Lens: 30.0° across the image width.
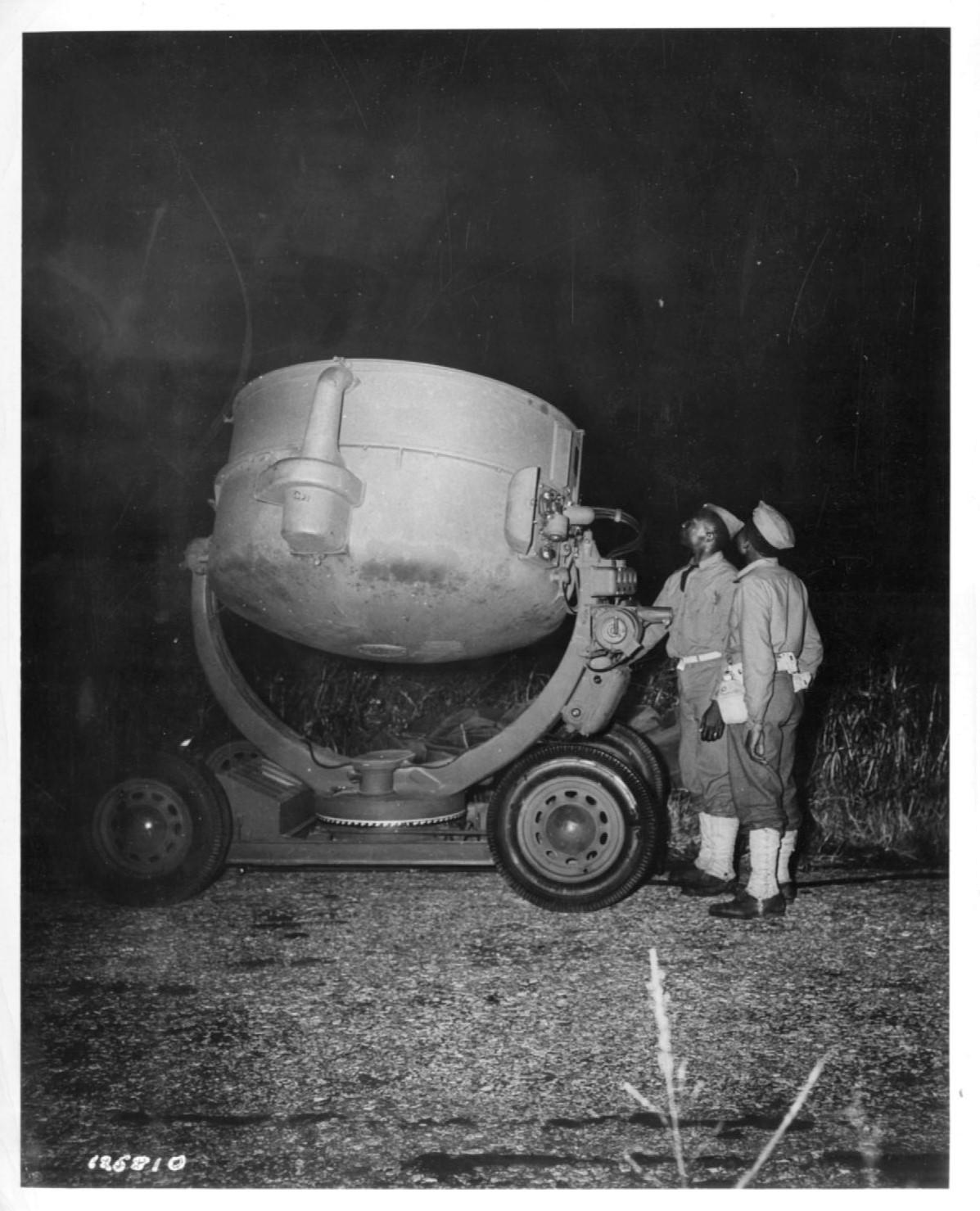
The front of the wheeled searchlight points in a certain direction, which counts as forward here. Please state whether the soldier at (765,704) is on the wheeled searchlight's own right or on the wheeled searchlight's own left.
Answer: on the wheeled searchlight's own right

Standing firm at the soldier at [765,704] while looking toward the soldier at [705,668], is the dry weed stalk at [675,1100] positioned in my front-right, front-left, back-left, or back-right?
back-left

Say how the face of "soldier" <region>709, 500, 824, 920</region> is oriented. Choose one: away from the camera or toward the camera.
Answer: away from the camera

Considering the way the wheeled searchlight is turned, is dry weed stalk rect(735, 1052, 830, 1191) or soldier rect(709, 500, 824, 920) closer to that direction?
the soldier
